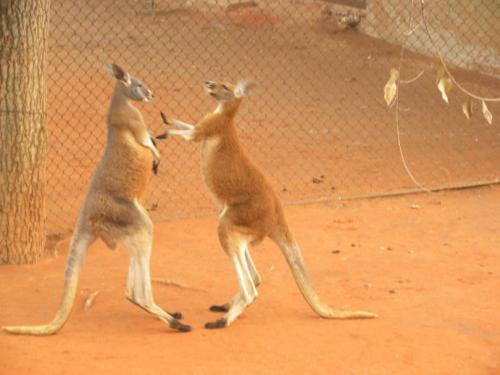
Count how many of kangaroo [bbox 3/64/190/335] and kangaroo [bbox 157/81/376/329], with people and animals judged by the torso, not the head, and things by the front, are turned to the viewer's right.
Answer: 1

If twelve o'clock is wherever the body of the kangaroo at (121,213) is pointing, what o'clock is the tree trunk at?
The tree trunk is roughly at 8 o'clock from the kangaroo.

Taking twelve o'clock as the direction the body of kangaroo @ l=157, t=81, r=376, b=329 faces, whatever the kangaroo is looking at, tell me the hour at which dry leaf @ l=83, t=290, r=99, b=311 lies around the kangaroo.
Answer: The dry leaf is roughly at 12 o'clock from the kangaroo.

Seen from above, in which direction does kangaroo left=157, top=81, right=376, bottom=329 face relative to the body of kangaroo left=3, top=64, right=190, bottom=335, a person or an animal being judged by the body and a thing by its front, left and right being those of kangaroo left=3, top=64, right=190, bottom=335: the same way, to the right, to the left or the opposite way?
the opposite way

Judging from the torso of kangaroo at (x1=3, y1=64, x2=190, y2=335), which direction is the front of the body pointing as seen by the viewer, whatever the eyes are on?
to the viewer's right

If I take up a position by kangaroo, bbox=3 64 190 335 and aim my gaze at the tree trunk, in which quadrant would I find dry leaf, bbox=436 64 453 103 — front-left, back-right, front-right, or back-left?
back-right

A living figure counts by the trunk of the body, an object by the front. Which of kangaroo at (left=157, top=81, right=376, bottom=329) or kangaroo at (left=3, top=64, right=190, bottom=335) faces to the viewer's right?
kangaroo at (left=3, top=64, right=190, bottom=335)

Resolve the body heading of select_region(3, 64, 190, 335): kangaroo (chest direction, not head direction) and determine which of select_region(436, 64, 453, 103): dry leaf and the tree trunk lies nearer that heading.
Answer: the dry leaf

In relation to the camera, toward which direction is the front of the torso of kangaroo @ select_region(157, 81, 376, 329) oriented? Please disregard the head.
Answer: to the viewer's left
